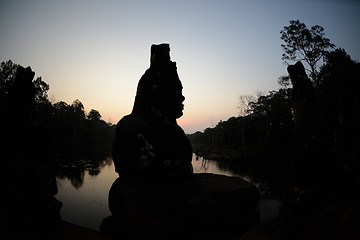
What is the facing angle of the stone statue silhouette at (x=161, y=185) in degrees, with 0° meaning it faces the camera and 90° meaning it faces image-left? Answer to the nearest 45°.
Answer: approximately 270°
